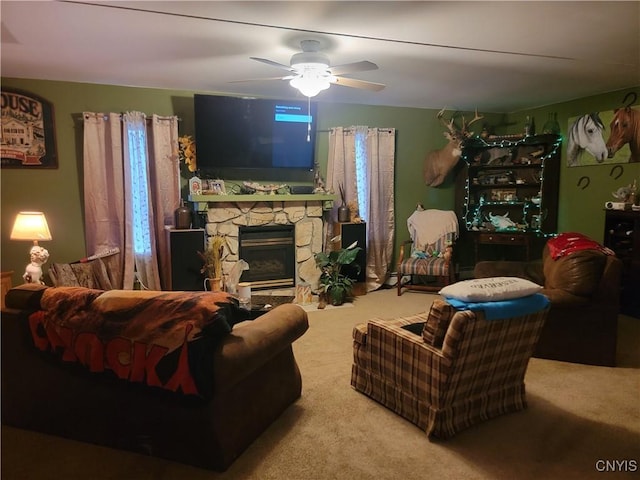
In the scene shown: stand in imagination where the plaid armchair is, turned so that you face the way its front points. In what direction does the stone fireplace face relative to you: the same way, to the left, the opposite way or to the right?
the opposite way

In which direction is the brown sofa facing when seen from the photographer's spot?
facing away from the viewer and to the right of the viewer

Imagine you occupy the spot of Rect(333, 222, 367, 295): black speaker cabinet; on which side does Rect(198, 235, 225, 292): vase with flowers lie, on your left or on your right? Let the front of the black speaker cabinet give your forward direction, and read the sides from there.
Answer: on your right

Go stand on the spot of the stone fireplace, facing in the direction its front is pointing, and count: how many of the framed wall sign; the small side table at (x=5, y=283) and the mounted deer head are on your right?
2

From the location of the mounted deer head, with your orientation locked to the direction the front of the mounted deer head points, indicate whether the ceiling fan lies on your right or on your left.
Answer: on your right

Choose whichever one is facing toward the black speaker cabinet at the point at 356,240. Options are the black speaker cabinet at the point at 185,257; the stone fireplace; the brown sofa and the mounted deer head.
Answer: the brown sofa

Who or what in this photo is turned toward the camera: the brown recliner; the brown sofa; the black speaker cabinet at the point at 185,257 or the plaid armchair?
the black speaker cabinet

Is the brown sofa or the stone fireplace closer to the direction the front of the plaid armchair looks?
the stone fireplace

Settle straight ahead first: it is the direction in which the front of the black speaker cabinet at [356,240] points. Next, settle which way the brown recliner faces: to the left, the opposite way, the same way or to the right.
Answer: to the right

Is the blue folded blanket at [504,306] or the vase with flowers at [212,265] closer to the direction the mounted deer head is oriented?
the blue folded blanket
